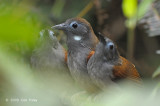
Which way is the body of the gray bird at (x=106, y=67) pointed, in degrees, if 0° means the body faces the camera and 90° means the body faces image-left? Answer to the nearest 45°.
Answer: approximately 45°

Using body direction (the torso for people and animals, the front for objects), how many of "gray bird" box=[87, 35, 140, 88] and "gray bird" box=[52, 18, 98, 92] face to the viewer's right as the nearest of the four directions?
0

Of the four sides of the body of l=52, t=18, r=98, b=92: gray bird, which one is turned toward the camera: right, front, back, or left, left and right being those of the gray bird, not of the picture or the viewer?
left
